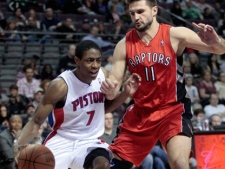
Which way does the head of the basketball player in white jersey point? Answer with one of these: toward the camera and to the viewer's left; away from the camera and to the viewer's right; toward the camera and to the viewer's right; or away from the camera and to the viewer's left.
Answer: toward the camera and to the viewer's right

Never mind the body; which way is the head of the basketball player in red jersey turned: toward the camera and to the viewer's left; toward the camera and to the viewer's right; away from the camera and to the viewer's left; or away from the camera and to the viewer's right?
toward the camera and to the viewer's left

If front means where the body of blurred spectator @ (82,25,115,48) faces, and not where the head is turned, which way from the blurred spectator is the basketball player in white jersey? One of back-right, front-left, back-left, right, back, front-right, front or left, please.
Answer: front

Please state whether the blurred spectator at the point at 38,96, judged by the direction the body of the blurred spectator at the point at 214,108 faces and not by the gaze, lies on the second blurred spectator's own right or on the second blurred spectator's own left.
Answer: on the second blurred spectator's own right

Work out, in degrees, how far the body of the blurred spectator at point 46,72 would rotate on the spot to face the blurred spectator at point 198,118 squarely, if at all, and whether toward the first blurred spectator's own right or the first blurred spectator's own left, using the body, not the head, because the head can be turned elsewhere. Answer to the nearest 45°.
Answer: approximately 45° to the first blurred spectator's own left

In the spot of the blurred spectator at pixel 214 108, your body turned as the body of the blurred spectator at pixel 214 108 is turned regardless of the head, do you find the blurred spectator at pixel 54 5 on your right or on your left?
on your right

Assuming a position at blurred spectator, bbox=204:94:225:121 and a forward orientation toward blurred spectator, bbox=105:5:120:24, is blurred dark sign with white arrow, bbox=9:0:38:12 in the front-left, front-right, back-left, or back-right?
front-left

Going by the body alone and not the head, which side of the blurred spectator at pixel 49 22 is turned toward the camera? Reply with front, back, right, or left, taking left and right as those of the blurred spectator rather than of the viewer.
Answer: front

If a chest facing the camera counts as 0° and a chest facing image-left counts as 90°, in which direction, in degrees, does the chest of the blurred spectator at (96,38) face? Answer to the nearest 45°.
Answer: approximately 0°

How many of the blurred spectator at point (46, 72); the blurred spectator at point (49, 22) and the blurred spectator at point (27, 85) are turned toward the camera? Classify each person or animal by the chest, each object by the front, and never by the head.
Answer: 3

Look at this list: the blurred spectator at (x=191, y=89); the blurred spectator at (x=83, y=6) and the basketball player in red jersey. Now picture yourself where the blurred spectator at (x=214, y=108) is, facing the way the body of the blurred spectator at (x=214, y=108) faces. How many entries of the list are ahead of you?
1

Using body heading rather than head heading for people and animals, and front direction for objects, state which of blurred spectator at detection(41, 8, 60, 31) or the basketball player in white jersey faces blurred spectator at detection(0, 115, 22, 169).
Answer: blurred spectator at detection(41, 8, 60, 31)

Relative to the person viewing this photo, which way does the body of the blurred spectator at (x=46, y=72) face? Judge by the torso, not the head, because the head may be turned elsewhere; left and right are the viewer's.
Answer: facing the viewer

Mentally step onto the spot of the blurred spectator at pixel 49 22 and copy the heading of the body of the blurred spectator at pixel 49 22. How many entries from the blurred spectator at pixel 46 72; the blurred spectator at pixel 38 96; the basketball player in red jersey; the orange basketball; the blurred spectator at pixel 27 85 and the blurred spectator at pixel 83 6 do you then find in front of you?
5

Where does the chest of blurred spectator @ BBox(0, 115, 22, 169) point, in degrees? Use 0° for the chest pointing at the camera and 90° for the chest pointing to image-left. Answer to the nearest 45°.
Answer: approximately 315°
